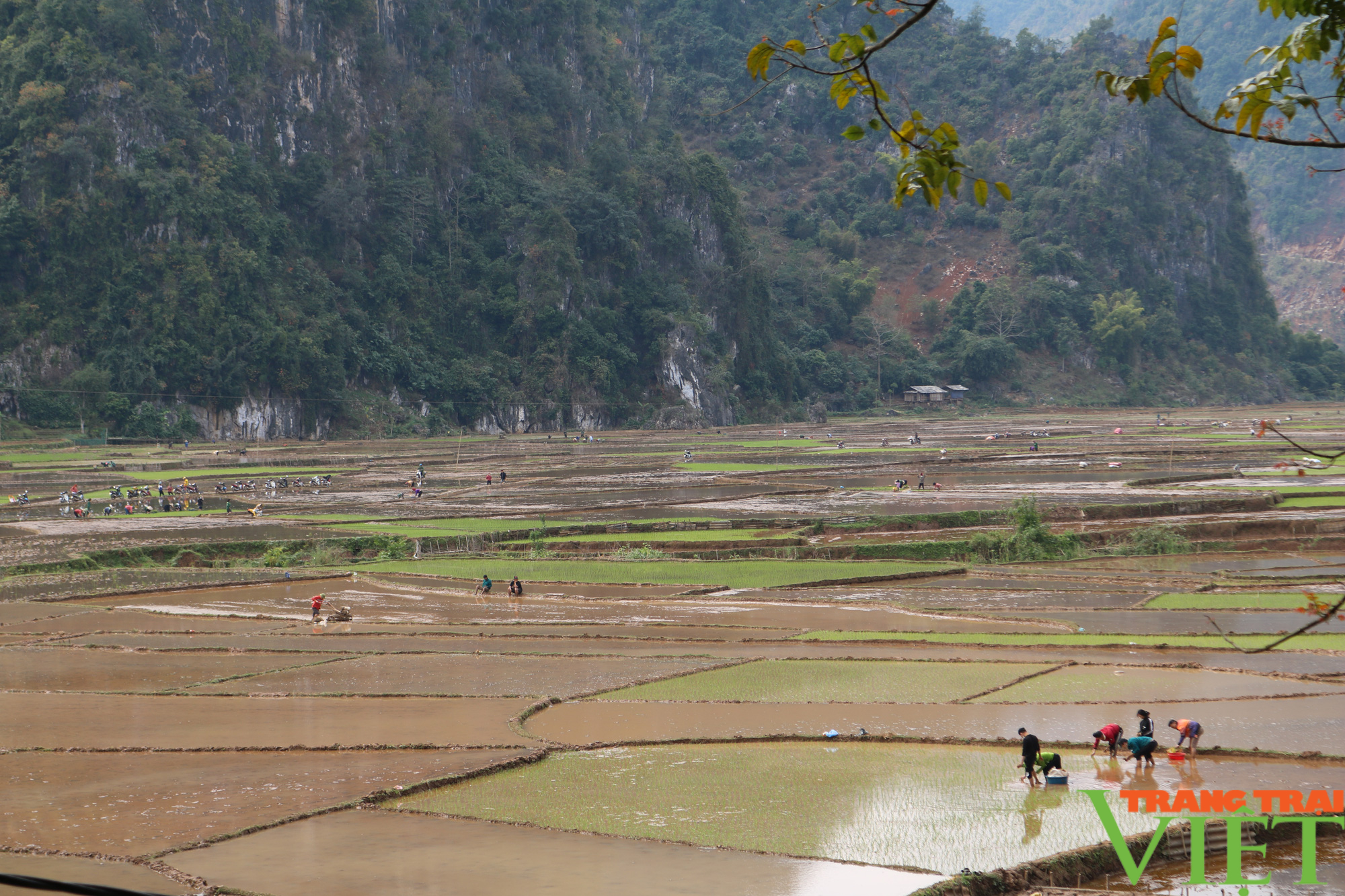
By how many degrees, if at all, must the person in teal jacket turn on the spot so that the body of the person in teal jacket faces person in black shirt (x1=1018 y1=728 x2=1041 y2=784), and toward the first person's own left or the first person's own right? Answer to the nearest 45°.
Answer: approximately 45° to the first person's own left

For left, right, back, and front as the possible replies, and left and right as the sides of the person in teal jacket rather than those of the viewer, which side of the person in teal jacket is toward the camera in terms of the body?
left

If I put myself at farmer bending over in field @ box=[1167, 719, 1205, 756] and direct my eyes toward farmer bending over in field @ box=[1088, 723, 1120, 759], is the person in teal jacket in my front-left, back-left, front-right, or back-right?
front-left

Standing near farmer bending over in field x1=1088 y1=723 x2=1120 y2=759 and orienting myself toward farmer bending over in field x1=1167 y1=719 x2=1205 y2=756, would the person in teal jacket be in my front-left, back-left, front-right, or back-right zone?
front-right

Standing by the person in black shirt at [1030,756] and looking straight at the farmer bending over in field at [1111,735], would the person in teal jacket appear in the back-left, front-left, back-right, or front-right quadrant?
front-right

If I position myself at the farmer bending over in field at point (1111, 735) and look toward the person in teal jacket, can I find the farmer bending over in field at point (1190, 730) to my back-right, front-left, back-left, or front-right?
front-left

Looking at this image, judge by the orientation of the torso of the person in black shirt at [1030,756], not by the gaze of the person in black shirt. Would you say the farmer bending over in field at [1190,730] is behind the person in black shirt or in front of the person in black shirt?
behind
